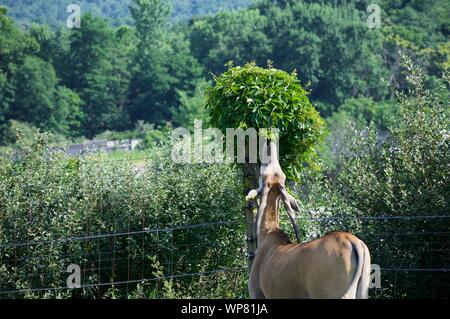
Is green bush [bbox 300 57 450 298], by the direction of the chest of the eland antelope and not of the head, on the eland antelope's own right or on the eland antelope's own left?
on the eland antelope's own right

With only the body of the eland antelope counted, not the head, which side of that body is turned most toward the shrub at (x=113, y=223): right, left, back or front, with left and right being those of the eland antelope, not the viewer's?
front

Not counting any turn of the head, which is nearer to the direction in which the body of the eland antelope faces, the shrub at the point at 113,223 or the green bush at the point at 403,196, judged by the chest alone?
the shrub

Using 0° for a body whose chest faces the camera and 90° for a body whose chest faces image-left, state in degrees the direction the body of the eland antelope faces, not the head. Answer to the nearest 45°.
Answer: approximately 135°
